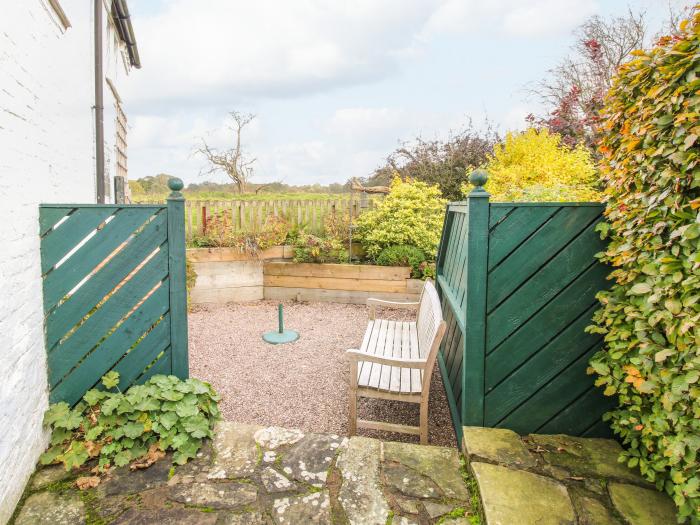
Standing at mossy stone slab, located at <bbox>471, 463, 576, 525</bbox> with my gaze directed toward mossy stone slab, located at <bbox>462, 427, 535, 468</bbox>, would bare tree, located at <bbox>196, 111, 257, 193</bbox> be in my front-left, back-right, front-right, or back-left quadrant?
front-left

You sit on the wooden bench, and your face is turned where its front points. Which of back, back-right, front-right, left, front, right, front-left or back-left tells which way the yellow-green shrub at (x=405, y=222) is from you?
right

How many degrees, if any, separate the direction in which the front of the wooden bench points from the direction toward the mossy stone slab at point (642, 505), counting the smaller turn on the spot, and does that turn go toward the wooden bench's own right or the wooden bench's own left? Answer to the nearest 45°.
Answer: approximately 135° to the wooden bench's own left

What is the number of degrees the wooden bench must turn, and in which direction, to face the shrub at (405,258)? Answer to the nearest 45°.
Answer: approximately 90° to its right

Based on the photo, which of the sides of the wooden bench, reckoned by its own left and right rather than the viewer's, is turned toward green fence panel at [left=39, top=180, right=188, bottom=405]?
front

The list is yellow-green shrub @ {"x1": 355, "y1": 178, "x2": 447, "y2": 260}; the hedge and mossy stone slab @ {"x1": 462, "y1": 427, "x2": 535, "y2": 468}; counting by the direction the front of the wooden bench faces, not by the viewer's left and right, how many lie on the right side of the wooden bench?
1

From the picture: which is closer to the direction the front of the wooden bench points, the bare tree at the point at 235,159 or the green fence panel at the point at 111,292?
the green fence panel

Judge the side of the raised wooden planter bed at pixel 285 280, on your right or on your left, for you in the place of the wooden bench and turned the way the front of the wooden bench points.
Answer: on your right

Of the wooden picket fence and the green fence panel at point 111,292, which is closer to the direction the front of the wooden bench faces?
the green fence panel

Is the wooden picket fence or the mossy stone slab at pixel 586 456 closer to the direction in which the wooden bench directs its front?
the wooden picket fence

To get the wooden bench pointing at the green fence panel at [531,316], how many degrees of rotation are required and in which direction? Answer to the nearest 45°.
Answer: approximately 135° to its left

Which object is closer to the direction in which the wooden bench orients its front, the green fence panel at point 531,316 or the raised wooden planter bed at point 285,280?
the raised wooden planter bed

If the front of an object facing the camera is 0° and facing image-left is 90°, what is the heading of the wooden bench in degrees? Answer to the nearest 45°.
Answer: approximately 90°
